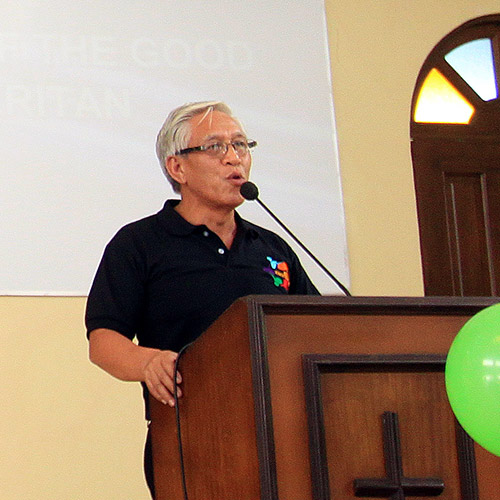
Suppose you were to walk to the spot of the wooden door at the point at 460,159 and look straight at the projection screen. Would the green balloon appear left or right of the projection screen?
left

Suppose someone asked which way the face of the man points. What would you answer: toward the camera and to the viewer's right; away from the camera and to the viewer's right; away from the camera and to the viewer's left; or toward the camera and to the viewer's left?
toward the camera and to the viewer's right

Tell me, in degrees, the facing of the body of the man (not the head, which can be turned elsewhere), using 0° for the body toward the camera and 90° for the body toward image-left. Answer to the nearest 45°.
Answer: approximately 315°

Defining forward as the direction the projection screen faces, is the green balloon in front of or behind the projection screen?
in front

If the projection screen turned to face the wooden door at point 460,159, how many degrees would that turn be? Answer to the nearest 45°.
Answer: approximately 135° to its left

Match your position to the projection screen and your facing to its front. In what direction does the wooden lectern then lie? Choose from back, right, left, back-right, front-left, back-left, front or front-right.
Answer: front

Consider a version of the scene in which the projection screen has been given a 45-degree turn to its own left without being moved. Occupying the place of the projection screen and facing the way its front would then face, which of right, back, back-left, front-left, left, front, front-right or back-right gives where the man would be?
front-right

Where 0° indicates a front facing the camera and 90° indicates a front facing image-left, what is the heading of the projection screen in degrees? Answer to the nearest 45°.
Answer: approximately 0°
